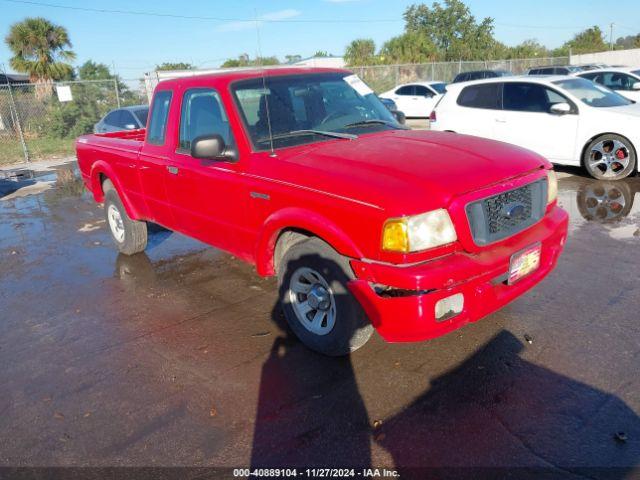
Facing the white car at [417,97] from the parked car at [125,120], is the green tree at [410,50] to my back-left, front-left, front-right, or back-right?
front-left

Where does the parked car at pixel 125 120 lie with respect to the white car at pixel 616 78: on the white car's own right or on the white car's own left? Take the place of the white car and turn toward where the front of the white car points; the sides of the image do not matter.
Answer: on the white car's own right

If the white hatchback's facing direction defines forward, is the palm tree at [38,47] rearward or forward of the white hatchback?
rearward

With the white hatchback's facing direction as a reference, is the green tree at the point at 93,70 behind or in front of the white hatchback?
behind

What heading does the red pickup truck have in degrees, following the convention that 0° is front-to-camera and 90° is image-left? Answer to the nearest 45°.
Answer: approximately 315°

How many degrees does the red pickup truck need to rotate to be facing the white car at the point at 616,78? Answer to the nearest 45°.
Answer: approximately 90° to its left

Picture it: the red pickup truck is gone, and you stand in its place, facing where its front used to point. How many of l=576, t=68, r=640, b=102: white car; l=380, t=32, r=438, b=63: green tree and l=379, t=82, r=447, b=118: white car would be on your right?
0

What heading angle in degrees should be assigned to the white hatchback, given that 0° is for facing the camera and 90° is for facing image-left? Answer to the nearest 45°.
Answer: approximately 315°

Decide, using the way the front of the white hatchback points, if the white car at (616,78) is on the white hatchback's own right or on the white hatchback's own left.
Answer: on the white hatchback's own left

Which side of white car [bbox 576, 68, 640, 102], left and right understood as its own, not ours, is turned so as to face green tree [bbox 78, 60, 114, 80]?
back
